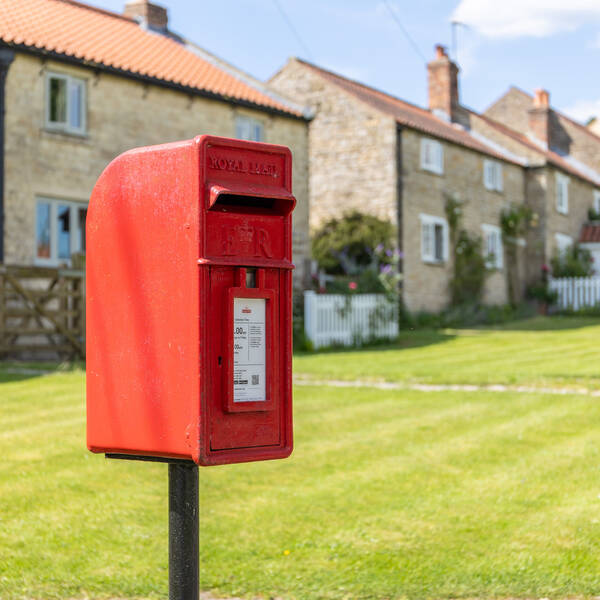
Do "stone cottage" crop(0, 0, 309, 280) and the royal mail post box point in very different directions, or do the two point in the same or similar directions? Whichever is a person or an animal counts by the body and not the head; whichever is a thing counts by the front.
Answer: same or similar directions

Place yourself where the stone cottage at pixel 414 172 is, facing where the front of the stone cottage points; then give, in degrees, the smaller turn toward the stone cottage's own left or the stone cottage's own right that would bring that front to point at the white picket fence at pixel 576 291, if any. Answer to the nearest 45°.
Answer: approximately 90° to the stone cottage's own left

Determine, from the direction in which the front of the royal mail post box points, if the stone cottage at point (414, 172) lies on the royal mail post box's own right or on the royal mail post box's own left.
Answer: on the royal mail post box's own left

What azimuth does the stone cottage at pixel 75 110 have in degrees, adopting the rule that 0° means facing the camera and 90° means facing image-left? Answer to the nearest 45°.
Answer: approximately 315°

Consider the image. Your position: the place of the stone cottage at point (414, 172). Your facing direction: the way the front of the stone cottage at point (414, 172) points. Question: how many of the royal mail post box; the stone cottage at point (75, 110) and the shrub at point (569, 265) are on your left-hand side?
1

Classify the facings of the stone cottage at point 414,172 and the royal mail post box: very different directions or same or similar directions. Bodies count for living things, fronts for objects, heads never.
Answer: same or similar directions

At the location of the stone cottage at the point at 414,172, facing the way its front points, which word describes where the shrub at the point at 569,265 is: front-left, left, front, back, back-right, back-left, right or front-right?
left

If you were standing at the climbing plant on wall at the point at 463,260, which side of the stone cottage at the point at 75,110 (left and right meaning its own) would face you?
left

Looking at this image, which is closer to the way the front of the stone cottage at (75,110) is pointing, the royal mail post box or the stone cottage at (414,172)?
the royal mail post box

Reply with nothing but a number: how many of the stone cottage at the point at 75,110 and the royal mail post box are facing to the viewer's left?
0

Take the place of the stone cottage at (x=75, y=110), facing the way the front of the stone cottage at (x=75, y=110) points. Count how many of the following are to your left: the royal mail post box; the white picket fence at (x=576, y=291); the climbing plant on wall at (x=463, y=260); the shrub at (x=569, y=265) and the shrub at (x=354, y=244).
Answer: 4

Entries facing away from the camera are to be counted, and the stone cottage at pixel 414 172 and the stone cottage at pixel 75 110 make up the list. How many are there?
0

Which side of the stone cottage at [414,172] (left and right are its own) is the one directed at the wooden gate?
right

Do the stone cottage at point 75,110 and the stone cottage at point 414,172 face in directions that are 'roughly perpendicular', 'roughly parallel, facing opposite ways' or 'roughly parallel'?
roughly parallel

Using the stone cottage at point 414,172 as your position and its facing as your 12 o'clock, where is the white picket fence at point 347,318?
The white picket fence is roughly at 2 o'clock from the stone cottage.

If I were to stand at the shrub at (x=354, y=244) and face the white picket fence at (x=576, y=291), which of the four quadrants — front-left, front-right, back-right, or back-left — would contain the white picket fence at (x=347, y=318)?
back-right

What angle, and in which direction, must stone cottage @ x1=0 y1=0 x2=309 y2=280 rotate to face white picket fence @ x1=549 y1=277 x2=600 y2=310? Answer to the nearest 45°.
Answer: approximately 90° to its left

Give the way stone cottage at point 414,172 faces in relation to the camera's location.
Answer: facing the viewer and to the right of the viewer
